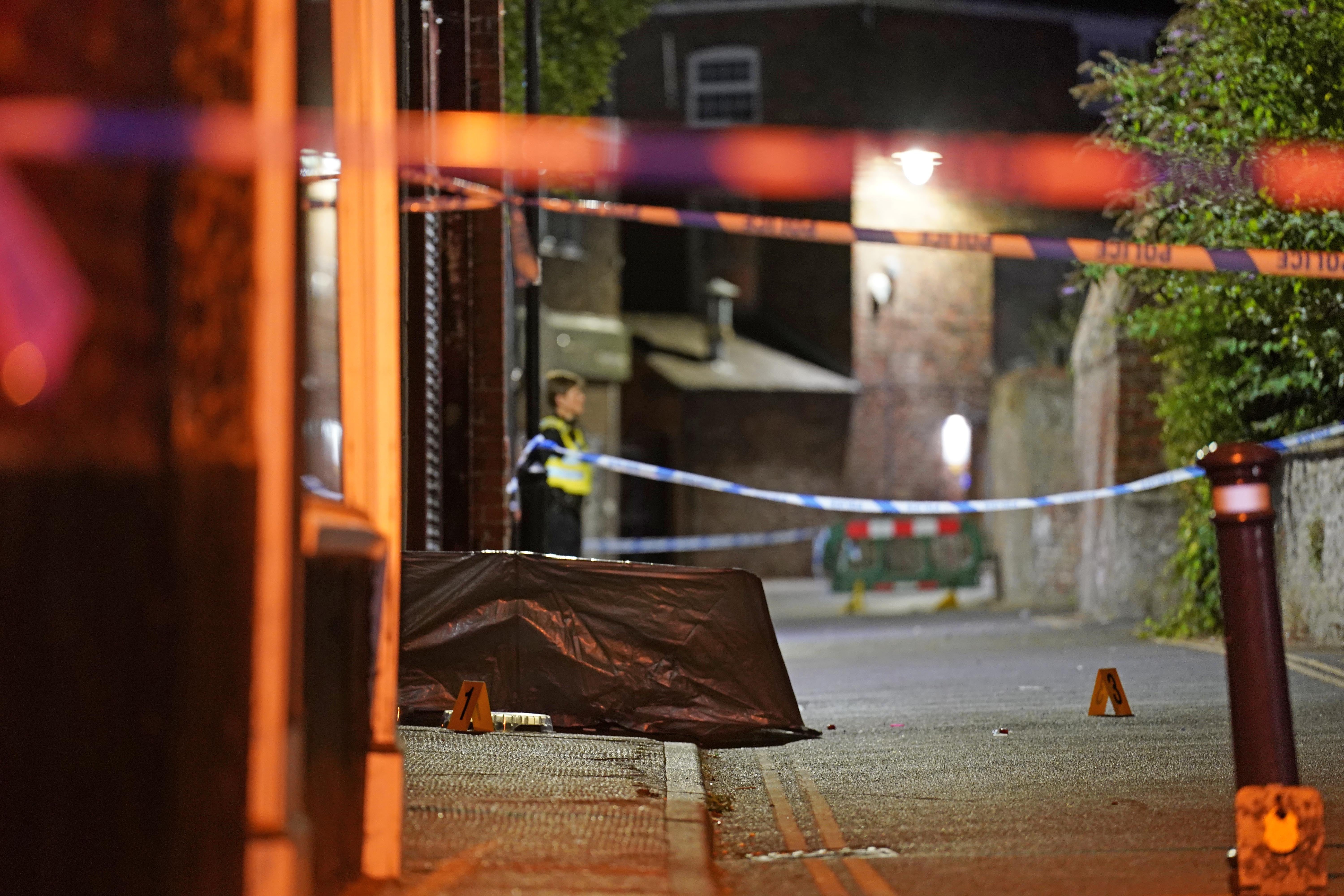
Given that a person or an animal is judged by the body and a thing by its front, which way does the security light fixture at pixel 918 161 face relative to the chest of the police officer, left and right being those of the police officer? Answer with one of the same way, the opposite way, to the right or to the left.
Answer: to the right

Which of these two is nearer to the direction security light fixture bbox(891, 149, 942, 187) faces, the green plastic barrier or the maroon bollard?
the maroon bollard

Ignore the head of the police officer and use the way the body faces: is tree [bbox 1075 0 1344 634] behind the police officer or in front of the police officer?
in front

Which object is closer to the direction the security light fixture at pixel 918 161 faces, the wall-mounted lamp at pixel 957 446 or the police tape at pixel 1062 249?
the police tape

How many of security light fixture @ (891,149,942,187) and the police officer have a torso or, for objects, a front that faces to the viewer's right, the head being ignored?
1

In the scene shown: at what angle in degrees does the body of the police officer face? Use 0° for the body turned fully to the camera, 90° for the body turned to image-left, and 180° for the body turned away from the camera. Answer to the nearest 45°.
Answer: approximately 270°

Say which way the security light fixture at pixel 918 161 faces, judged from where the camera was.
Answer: facing the viewer

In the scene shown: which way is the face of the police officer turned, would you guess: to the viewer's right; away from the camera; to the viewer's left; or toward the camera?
to the viewer's right

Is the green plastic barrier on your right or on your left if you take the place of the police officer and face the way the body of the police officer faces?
on your left

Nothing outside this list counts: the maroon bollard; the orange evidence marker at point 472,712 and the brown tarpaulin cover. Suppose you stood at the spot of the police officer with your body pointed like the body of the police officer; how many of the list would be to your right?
3
